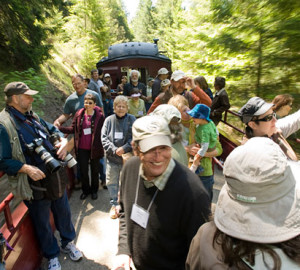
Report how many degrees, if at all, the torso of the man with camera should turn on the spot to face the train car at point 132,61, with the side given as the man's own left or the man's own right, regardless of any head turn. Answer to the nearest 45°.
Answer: approximately 90° to the man's own left

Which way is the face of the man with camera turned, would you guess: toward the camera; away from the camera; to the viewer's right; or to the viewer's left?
to the viewer's right

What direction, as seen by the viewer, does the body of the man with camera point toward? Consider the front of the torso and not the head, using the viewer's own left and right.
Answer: facing the viewer and to the right of the viewer
